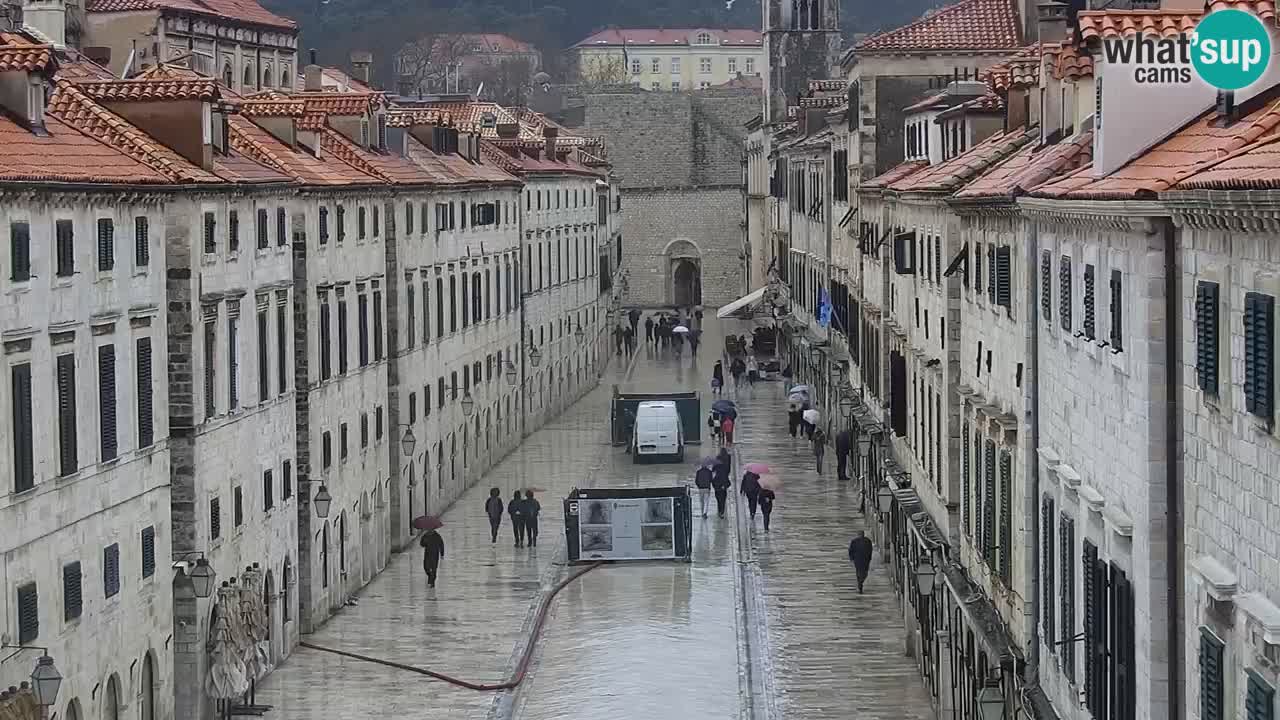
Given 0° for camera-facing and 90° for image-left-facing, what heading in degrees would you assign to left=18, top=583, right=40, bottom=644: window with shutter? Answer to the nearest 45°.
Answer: approximately 315°

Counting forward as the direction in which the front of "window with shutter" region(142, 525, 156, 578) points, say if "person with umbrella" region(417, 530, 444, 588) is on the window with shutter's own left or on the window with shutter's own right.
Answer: on the window with shutter's own left

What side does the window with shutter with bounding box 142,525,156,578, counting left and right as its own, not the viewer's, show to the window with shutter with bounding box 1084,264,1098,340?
front

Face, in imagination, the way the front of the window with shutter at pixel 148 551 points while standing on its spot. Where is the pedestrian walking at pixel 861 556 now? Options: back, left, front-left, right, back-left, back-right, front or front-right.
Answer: left

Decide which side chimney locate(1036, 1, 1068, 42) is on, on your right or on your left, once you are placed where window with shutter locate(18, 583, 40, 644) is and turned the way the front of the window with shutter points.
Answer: on your left

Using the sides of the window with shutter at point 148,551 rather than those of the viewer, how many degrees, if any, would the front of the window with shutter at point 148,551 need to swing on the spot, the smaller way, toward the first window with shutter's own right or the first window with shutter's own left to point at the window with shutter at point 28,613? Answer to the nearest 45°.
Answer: approximately 45° to the first window with shutter's own right

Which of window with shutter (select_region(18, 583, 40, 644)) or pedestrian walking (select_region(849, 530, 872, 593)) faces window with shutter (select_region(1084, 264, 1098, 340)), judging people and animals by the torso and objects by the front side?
window with shutter (select_region(18, 583, 40, 644))
